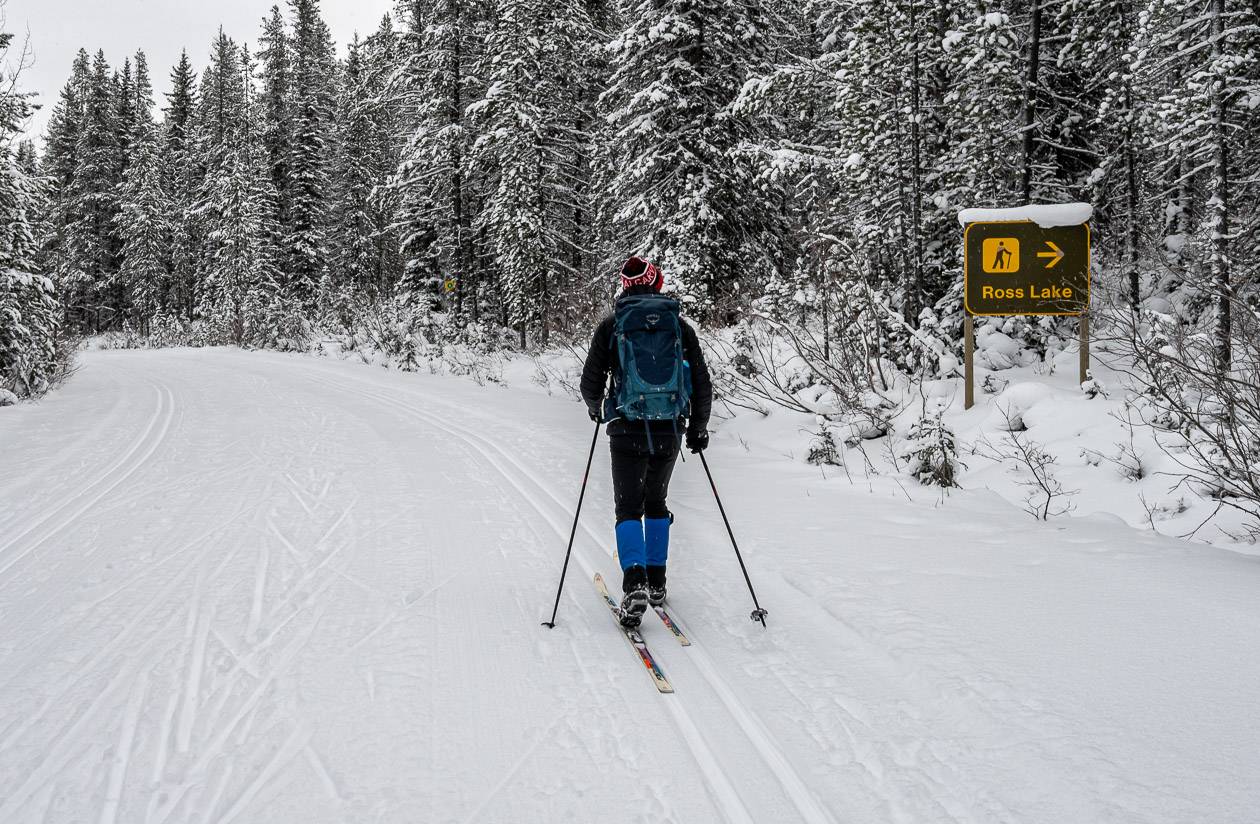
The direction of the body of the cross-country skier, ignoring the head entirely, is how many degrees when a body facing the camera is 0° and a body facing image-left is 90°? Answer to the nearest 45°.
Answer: approximately 180°

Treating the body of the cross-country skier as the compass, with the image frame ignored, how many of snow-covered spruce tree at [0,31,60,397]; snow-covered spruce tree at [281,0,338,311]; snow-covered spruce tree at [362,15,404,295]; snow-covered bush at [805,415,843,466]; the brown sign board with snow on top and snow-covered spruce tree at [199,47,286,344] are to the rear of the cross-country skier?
0

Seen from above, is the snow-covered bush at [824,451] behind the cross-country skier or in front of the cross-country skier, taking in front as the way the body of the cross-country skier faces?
in front

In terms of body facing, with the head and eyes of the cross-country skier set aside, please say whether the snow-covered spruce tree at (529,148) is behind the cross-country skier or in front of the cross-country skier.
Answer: in front

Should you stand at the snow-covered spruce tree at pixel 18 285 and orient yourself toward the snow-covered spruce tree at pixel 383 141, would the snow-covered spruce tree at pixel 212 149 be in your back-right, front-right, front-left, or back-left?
front-left

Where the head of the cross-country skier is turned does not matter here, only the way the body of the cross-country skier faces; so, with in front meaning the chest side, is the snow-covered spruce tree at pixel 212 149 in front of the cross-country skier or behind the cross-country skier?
in front

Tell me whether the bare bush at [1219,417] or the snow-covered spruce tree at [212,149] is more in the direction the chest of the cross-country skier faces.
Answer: the snow-covered spruce tree

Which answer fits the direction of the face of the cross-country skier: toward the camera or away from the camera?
away from the camera

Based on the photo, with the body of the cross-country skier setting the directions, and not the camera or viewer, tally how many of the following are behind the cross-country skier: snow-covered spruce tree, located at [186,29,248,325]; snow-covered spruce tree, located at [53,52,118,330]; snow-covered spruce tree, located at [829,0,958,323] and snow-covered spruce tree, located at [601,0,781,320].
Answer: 0

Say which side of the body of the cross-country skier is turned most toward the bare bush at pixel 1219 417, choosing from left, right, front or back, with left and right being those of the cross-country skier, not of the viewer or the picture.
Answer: right

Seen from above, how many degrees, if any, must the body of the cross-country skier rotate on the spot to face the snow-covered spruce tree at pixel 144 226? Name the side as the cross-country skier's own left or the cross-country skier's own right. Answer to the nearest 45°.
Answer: approximately 45° to the cross-country skier's own left

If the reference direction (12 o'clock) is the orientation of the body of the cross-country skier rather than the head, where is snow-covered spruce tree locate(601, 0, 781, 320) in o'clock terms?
The snow-covered spruce tree is roughly at 12 o'clock from the cross-country skier.

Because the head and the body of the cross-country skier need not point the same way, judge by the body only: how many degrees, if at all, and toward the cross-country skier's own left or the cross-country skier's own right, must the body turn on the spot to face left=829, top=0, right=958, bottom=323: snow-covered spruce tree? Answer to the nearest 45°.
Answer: approximately 45° to the cross-country skier's own right

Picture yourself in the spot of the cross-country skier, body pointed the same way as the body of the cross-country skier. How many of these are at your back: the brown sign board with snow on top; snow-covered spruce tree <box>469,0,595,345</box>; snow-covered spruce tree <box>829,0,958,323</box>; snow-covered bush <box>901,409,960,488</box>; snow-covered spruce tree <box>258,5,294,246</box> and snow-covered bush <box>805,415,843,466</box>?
0

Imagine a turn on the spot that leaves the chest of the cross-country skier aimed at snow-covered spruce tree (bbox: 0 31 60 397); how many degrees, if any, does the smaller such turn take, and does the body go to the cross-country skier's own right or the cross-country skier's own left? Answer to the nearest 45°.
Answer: approximately 45° to the cross-country skier's own left

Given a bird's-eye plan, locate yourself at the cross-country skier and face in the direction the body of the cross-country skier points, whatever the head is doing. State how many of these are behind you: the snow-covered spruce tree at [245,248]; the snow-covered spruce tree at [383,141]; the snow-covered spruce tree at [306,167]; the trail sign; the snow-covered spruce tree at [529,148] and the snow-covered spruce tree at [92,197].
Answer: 0

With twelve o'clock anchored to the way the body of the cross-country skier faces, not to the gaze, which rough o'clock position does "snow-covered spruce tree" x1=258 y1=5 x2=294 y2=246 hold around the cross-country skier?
The snow-covered spruce tree is roughly at 11 o'clock from the cross-country skier.
